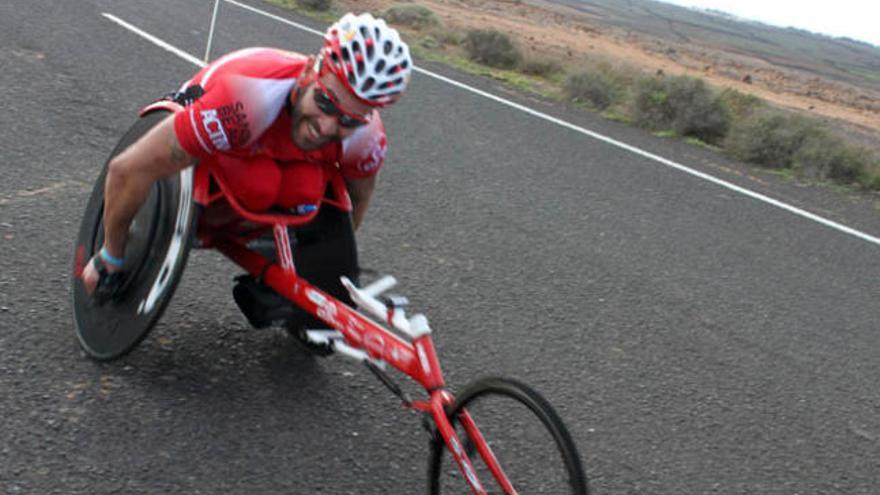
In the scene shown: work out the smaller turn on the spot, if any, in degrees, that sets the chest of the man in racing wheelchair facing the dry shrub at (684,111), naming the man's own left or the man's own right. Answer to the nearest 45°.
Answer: approximately 90° to the man's own left

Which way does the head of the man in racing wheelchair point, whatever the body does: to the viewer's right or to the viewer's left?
to the viewer's right

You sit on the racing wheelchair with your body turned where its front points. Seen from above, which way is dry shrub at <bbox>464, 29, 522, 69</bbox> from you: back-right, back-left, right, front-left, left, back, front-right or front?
back-left

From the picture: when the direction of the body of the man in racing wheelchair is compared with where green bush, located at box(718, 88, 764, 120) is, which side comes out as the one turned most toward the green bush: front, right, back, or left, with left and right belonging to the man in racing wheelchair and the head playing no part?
left

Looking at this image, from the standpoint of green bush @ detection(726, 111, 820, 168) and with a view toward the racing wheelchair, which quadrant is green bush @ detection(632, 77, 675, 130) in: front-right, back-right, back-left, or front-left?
back-right

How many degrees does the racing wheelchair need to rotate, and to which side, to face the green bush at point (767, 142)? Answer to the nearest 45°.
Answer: approximately 90° to its left

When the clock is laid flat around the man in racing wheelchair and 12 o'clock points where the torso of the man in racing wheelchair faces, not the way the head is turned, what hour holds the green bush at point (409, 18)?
The green bush is roughly at 8 o'clock from the man in racing wheelchair.

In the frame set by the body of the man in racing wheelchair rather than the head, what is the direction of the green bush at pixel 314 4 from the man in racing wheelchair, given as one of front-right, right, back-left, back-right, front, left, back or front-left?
back-left

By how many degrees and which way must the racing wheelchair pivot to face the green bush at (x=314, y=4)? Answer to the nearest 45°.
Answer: approximately 135° to its left

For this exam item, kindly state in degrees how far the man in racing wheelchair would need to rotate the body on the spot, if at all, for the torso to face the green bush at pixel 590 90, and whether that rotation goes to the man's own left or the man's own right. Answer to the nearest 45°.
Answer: approximately 90° to the man's own left

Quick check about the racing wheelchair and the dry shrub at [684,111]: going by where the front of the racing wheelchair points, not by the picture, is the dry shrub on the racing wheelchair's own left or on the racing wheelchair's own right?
on the racing wheelchair's own left
